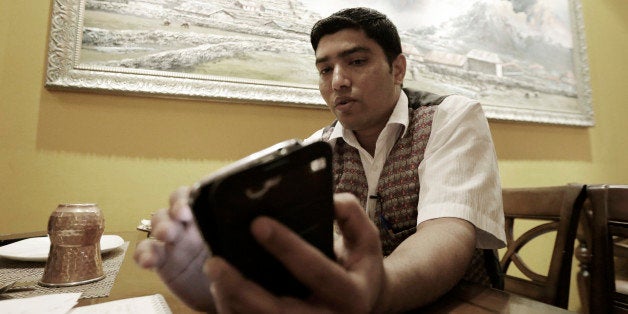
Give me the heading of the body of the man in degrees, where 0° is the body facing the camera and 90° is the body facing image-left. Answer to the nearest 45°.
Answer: approximately 45°
